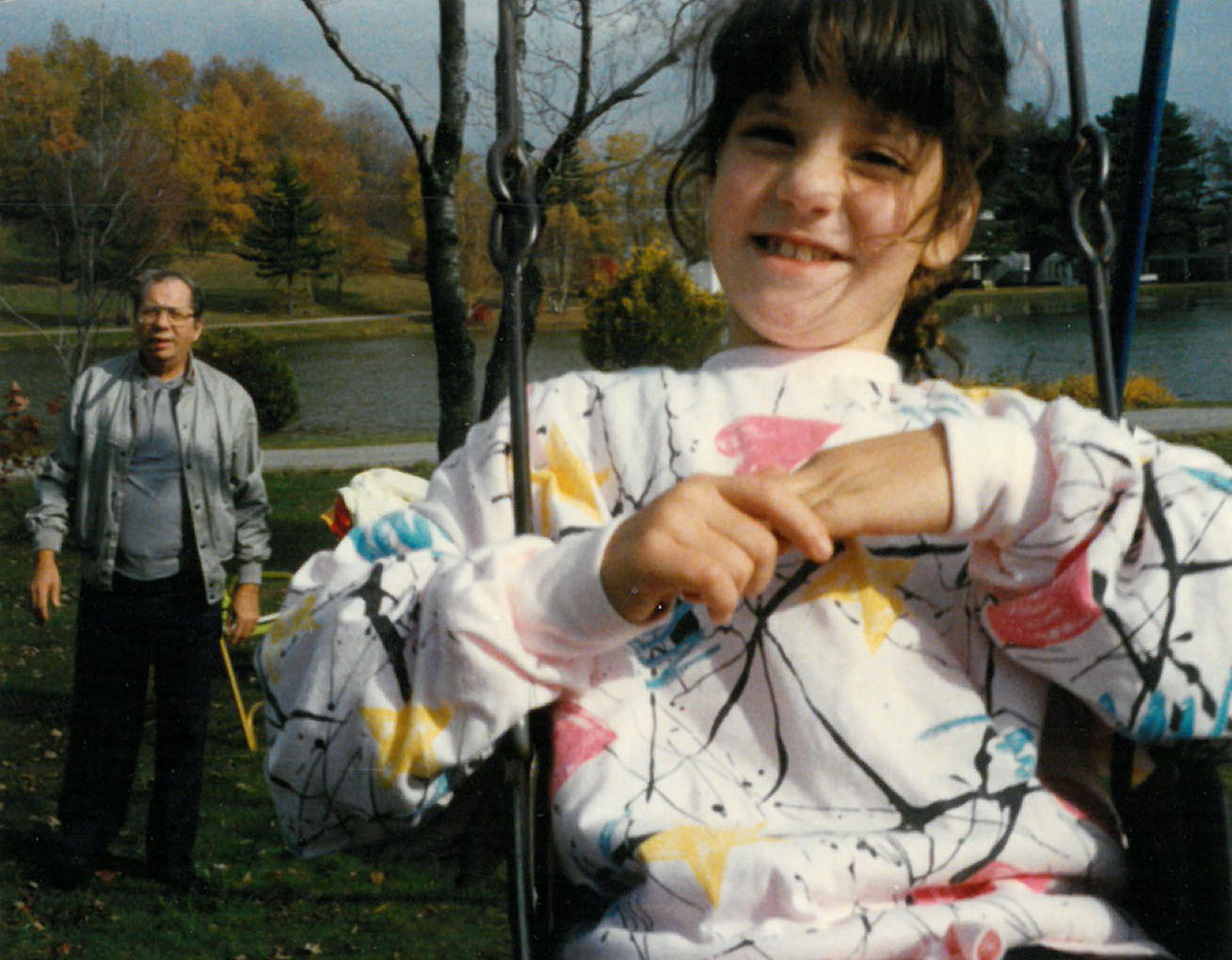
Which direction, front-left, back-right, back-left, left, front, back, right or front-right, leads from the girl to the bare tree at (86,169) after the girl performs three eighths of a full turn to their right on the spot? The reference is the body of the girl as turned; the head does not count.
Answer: front

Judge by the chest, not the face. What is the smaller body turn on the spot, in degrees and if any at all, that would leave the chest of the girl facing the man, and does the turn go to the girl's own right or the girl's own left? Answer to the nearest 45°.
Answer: approximately 135° to the girl's own right

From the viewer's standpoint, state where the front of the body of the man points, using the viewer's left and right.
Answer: facing the viewer

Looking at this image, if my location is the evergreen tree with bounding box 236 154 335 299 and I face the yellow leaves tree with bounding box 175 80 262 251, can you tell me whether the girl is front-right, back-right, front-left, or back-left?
back-left

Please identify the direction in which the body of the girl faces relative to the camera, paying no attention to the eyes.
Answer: toward the camera

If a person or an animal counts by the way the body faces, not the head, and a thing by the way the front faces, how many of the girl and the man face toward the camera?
2

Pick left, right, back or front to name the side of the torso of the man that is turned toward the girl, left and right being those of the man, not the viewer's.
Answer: front

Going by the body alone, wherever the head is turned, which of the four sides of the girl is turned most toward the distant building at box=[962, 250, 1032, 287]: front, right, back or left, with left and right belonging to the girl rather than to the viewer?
back
